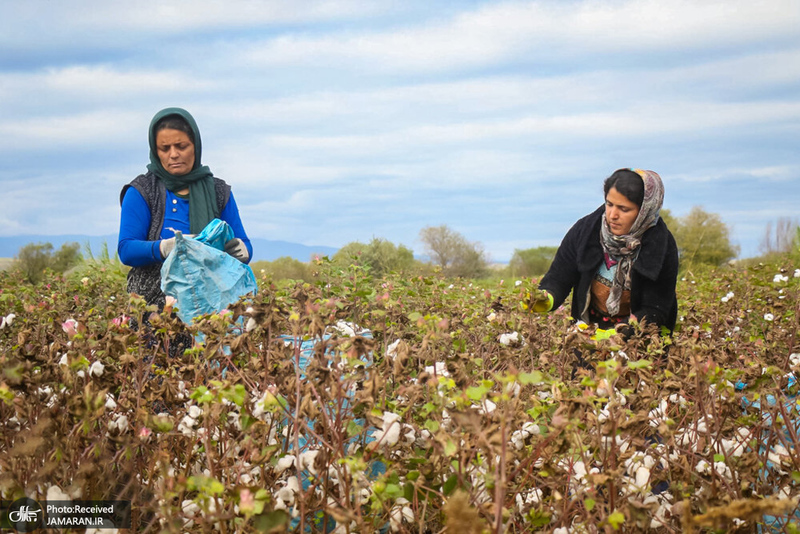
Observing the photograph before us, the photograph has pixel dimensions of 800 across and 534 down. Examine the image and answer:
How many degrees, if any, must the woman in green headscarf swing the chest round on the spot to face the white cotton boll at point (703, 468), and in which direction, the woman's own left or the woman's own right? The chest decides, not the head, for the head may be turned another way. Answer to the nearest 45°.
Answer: approximately 45° to the woman's own left

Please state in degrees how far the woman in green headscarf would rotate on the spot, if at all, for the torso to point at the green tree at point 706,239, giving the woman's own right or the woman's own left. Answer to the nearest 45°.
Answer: approximately 135° to the woman's own left

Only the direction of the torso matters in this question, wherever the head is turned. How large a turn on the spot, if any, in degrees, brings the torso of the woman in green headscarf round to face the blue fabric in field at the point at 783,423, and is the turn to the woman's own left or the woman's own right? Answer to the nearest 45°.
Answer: approximately 45° to the woman's own left

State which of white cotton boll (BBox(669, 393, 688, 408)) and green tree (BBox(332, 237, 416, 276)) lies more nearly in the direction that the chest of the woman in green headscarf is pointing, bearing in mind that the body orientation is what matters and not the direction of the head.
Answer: the white cotton boll

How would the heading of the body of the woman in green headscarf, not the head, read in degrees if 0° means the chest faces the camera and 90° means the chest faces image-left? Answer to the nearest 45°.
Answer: approximately 0°

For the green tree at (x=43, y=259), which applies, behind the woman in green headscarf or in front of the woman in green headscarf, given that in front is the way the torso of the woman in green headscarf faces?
behind

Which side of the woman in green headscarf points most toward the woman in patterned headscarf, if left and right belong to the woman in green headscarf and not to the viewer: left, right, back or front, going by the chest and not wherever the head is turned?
left

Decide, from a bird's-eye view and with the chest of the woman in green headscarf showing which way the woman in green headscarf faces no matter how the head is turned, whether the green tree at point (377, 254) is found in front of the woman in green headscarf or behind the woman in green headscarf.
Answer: behind

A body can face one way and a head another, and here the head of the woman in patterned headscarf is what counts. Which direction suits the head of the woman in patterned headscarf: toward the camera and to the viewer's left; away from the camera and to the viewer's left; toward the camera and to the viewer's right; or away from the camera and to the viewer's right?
toward the camera and to the viewer's left

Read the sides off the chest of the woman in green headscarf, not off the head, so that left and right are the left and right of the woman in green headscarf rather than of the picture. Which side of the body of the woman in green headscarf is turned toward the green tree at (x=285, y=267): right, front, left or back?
back

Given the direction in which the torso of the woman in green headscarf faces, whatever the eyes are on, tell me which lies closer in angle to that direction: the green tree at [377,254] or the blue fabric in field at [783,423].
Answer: the blue fabric in field
